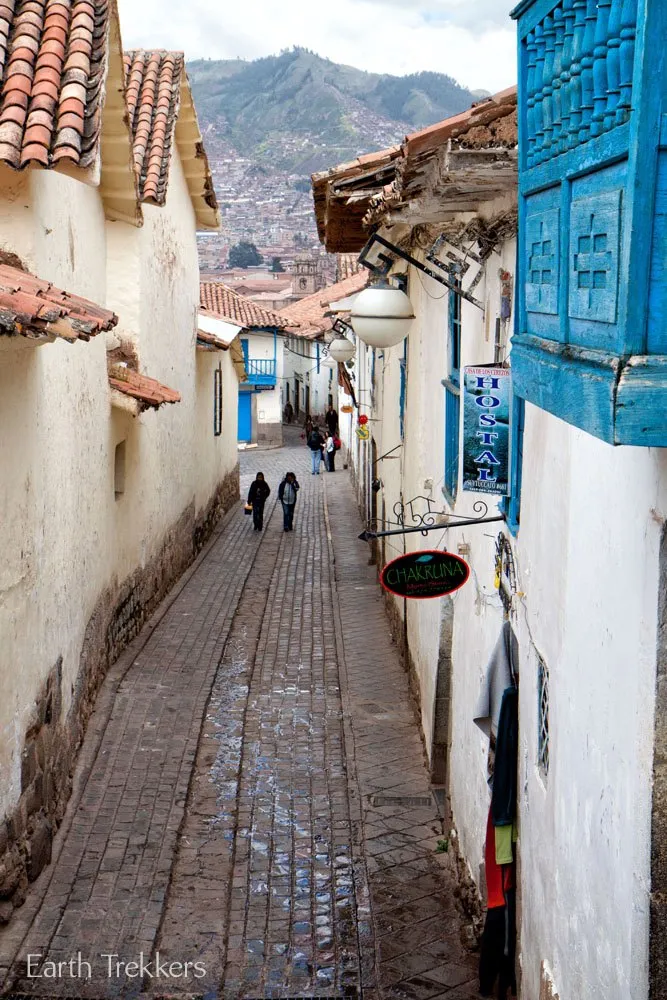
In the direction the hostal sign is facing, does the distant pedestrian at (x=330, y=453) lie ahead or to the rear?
to the rear

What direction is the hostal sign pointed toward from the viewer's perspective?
toward the camera

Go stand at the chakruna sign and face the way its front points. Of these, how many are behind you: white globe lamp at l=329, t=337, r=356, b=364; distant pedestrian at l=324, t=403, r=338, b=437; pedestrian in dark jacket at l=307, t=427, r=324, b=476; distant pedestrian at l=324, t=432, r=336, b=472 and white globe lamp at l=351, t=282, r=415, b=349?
5

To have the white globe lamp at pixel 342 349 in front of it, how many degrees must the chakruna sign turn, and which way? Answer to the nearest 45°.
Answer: approximately 180°

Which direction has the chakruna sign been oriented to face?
toward the camera

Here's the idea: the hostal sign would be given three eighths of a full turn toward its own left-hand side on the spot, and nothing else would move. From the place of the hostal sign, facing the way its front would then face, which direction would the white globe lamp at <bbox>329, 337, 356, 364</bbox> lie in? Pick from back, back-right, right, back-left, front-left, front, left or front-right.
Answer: front-left

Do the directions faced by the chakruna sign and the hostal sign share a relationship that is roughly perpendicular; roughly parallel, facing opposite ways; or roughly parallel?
roughly parallel

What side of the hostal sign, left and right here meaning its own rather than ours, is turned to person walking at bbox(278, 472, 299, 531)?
back

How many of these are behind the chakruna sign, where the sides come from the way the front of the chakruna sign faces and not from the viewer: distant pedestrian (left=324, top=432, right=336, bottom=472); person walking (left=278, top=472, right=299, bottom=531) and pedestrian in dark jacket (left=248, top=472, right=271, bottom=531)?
3

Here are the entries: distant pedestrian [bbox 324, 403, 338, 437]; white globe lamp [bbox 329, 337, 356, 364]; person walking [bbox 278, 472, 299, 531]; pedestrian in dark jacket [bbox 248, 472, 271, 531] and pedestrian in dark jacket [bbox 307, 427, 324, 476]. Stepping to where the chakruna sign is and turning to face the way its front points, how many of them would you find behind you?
5

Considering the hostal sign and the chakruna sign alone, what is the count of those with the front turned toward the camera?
2

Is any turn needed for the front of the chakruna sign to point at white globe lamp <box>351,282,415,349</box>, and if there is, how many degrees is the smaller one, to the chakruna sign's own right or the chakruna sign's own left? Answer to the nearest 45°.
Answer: approximately 180°

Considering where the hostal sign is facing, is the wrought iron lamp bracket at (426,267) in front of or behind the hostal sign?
behind

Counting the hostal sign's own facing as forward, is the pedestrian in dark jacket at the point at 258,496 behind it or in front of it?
behind

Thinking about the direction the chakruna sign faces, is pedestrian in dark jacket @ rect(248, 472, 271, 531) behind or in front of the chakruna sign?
behind
